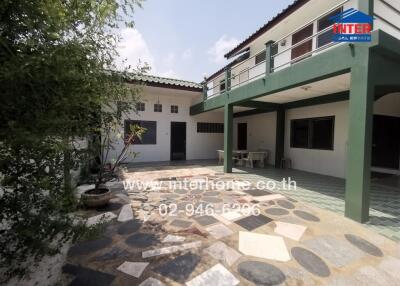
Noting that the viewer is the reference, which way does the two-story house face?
facing the viewer and to the left of the viewer

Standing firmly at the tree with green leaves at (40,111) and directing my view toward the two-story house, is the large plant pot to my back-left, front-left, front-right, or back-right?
front-left

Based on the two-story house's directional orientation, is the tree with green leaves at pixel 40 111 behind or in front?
in front

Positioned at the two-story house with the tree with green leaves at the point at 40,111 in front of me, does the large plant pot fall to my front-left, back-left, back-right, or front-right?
front-right

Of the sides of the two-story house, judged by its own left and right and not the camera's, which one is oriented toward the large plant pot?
front
